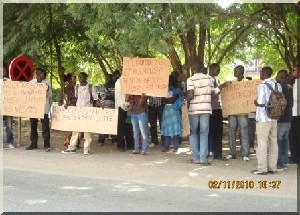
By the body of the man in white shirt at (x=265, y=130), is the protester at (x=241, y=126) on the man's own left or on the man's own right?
on the man's own right

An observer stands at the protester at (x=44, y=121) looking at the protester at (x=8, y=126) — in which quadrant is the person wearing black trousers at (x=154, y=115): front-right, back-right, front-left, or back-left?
back-right

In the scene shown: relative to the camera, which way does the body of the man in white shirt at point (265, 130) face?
to the viewer's left

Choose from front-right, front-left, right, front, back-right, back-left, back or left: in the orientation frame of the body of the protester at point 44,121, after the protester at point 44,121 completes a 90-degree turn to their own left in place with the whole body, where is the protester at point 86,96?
front

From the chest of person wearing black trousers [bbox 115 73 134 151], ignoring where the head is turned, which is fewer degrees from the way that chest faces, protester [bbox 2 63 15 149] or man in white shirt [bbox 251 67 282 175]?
the man in white shirt
